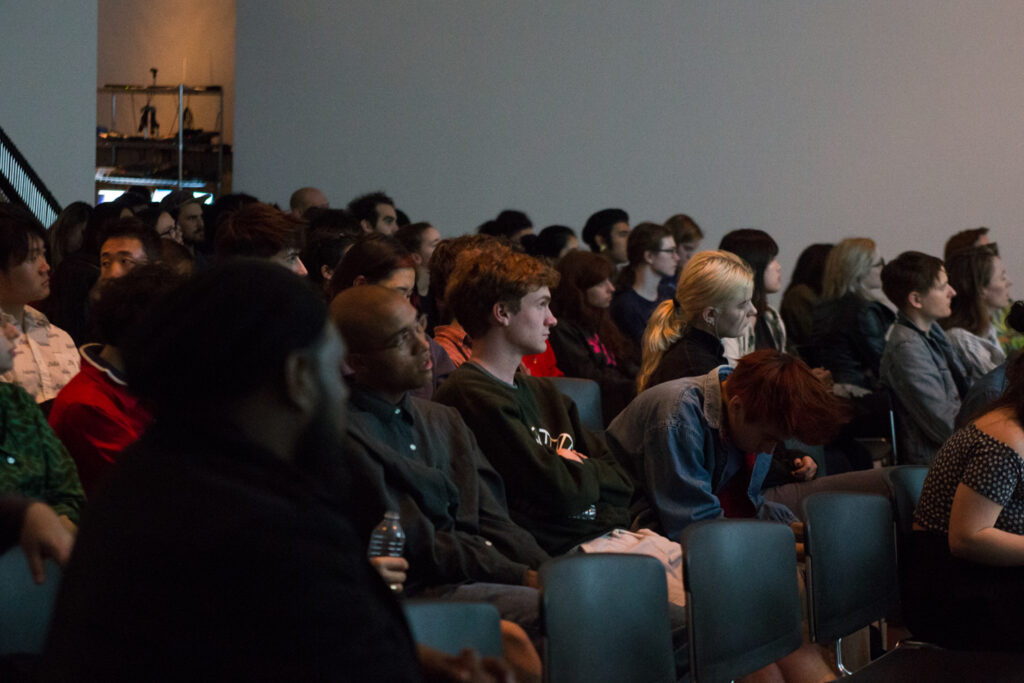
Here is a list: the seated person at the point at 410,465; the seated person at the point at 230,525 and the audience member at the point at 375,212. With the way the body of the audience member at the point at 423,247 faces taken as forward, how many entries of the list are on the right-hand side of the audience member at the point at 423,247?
2

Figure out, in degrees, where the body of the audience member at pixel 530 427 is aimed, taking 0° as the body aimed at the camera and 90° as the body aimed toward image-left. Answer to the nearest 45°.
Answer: approximately 270°

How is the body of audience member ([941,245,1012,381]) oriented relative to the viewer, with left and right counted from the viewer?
facing to the right of the viewer

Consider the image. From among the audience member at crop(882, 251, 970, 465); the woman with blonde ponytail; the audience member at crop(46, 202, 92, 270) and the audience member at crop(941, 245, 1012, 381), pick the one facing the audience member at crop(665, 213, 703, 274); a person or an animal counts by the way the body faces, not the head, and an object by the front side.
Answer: the audience member at crop(46, 202, 92, 270)

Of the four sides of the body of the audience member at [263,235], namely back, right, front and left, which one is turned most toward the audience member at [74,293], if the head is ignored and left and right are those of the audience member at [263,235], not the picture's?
back

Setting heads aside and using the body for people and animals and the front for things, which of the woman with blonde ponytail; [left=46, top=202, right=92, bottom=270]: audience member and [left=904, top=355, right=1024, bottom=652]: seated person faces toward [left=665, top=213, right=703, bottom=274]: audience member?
[left=46, top=202, right=92, bottom=270]: audience member

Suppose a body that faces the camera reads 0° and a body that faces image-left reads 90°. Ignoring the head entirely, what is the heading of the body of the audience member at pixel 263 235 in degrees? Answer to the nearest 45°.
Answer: approximately 270°

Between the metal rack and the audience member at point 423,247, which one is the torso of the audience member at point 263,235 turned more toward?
the audience member

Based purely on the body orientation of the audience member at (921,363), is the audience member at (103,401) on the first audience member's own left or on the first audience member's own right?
on the first audience member's own right

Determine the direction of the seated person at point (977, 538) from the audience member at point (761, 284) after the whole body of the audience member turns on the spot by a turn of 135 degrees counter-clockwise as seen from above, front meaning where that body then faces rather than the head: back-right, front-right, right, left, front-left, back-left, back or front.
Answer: back-left

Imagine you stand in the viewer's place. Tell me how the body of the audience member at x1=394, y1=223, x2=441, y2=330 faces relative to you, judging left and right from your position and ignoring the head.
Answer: facing to the right of the viewer

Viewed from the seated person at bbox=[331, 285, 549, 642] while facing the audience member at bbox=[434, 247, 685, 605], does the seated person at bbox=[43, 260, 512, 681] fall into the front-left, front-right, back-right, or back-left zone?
back-right

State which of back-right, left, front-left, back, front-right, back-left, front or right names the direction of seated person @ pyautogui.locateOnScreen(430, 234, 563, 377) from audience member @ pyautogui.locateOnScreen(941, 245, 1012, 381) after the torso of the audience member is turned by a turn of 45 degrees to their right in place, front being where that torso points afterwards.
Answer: right

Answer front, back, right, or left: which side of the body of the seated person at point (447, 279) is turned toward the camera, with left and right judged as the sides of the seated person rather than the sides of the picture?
right

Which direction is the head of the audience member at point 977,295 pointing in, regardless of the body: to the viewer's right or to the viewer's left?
to the viewer's right

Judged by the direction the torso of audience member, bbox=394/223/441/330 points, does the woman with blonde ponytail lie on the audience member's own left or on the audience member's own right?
on the audience member's own right
